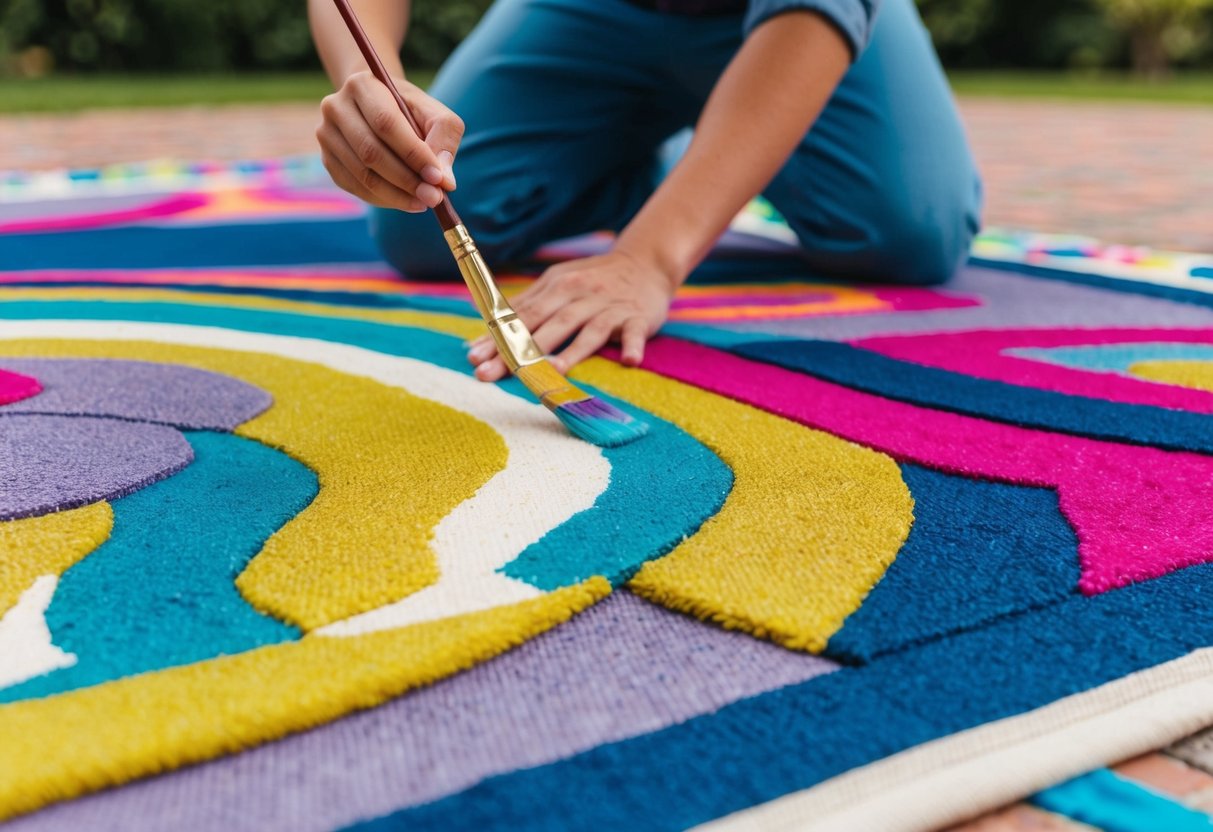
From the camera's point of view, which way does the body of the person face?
toward the camera
